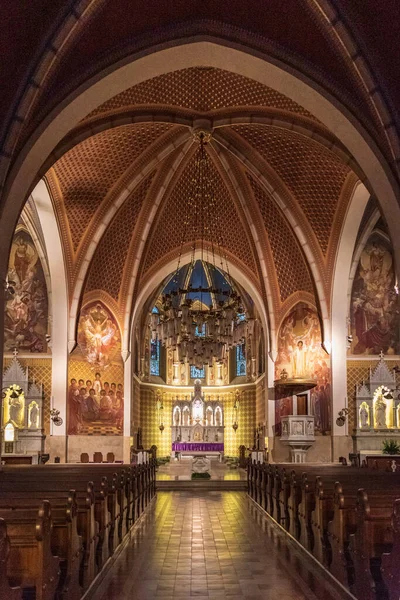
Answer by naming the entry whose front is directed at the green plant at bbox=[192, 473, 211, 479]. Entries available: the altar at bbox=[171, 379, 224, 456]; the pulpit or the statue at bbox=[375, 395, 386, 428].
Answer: the altar

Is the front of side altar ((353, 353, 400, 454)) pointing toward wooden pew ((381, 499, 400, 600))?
yes

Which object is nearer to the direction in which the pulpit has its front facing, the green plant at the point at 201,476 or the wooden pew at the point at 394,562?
the wooden pew

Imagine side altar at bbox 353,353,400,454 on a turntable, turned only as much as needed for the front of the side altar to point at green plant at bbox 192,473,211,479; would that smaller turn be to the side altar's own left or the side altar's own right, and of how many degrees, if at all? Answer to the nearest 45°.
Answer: approximately 90° to the side altar's own right

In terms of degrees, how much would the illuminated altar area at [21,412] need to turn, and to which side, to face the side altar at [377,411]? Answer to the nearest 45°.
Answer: approximately 90° to its left

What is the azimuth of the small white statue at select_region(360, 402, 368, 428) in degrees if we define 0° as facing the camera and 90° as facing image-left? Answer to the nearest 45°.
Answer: approximately 0°

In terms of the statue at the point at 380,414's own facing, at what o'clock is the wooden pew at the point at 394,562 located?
The wooden pew is roughly at 12 o'clock from the statue.
